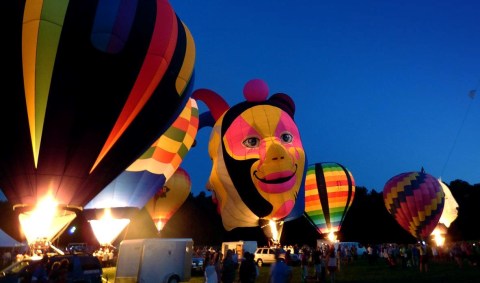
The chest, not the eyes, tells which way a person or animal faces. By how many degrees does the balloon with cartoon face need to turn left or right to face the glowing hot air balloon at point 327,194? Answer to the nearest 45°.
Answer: approximately 90° to its left

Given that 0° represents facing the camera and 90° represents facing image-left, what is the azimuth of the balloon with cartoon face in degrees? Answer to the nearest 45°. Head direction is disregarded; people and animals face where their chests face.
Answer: approximately 315°

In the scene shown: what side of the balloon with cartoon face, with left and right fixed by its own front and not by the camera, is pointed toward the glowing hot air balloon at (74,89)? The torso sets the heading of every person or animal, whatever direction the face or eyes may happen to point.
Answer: right

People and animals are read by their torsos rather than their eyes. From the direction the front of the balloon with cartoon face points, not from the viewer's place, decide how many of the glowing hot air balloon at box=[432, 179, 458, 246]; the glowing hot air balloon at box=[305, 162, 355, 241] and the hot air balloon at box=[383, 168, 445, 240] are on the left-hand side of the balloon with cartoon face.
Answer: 3
